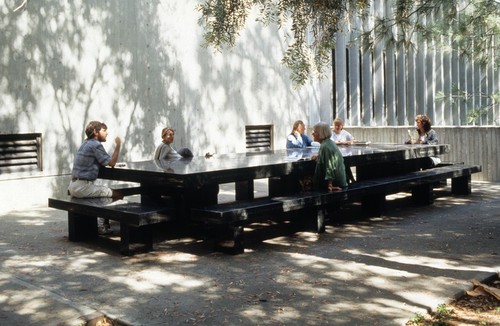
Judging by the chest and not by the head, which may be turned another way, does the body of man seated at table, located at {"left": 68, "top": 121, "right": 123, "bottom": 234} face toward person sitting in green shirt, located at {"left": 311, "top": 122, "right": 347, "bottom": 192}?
yes

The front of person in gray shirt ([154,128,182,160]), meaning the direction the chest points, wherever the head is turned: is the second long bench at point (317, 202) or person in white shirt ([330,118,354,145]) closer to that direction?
the second long bench

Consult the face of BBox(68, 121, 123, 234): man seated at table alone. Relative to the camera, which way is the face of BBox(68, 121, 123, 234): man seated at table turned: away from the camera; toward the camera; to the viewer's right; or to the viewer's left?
to the viewer's right

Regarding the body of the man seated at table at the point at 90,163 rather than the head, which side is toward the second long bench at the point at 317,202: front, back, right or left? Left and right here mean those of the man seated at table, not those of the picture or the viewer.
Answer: front

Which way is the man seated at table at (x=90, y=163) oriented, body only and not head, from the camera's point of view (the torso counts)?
to the viewer's right

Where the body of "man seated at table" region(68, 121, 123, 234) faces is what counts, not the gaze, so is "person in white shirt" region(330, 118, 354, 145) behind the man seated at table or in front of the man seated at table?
in front
